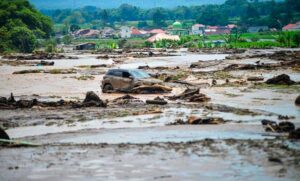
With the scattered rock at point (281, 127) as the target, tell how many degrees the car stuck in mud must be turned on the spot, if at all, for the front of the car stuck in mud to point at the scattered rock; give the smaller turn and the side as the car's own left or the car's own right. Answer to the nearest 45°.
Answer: approximately 45° to the car's own right

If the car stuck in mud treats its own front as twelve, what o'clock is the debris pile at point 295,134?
The debris pile is roughly at 1 o'clock from the car stuck in mud.

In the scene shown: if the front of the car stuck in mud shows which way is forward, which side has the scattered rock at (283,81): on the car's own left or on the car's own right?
on the car's own left

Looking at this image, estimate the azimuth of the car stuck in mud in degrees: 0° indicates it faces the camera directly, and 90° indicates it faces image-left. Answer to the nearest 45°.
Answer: approximately 315°

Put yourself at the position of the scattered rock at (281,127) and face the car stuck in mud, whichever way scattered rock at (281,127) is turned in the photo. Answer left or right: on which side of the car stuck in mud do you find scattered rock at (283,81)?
right

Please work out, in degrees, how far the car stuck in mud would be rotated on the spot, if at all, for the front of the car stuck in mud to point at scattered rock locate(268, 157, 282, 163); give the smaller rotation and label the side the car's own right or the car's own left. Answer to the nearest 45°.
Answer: approximately 45° to the car's own right

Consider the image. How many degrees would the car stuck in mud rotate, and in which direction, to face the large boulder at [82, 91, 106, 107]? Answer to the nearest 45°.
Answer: approximately 45° to its right

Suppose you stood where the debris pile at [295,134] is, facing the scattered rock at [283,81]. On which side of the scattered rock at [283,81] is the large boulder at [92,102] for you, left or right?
left
